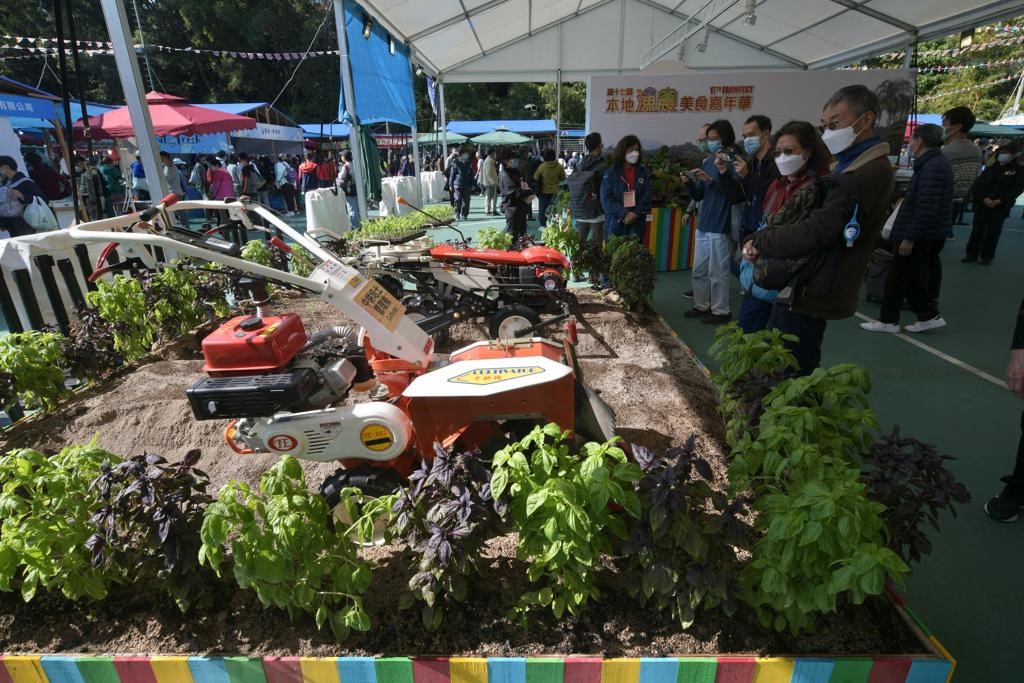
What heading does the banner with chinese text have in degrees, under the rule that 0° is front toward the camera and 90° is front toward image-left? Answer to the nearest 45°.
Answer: approximately 0°

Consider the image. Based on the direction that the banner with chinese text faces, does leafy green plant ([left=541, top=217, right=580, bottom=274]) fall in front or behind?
in front

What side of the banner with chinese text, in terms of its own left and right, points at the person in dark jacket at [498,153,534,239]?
right

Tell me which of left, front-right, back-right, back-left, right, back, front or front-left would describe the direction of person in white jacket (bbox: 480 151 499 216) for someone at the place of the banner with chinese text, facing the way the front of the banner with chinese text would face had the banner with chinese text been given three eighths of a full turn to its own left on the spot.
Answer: left

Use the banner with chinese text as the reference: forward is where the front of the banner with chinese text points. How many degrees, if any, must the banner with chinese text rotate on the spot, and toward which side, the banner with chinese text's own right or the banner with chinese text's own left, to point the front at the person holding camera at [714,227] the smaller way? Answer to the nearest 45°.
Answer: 0° — it already faces them

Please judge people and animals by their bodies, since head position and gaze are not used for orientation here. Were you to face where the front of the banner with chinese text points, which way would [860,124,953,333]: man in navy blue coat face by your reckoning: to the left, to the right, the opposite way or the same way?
to the right

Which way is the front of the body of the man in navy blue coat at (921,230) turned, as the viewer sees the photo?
to the viewer's left

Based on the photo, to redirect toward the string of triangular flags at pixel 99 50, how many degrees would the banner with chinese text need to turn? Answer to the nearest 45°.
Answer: approximately 90° to its right

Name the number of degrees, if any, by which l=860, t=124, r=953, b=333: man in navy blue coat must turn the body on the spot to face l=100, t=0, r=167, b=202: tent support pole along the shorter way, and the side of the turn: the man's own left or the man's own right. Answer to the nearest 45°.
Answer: approximately 45° to the man's own left

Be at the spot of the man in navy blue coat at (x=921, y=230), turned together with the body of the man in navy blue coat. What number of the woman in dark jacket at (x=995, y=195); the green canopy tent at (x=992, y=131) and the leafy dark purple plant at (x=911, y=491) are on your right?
2

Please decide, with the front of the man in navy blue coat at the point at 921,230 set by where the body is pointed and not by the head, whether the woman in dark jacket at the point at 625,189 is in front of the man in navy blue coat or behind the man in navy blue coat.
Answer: in front

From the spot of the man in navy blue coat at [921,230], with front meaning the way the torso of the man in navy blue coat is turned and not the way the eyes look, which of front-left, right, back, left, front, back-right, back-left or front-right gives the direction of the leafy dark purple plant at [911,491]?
left

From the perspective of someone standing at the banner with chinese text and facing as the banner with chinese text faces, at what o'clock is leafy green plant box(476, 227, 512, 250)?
The leafy green plant is roughly at 1 o'clock from the banner with chinese text.

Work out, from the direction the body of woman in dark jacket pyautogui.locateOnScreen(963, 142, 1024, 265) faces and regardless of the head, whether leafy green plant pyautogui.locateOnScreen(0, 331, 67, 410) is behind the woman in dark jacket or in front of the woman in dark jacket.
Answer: in front

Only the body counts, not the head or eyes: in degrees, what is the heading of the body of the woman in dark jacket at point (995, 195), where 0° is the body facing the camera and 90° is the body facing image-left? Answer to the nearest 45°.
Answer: approximately 45°
